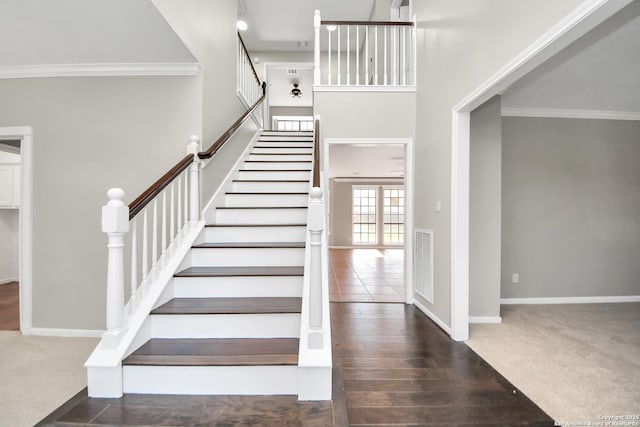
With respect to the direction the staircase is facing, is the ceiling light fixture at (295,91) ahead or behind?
behind

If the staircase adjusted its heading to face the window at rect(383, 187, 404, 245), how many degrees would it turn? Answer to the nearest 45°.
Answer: approximately 135° to its left

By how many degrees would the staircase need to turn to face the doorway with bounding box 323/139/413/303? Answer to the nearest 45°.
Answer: approximately 135° to its left

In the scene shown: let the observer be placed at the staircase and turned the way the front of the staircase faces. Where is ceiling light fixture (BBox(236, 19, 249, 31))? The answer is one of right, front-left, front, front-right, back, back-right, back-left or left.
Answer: back

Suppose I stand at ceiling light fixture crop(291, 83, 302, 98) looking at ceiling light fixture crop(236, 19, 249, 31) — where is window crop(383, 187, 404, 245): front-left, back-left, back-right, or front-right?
back-left

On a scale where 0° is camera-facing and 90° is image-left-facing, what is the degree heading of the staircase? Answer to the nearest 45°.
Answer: approximately 0°
